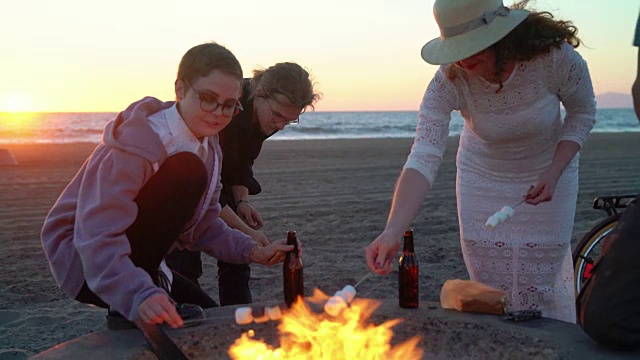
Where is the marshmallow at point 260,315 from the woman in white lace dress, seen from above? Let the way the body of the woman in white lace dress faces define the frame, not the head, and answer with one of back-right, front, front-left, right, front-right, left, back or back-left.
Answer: front-right

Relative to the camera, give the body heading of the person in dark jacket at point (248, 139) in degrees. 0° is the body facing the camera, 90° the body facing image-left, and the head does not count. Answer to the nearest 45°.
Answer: approximately 315°

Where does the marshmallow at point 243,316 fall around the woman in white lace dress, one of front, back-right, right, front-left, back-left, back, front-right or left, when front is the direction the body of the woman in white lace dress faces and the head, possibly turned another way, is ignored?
front-right

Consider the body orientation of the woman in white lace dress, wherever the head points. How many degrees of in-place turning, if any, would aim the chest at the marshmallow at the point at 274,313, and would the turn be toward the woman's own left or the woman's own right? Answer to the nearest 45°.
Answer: approximately 45° to the woman's own right

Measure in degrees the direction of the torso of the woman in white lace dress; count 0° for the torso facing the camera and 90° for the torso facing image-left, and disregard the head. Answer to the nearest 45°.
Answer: approximately 0°

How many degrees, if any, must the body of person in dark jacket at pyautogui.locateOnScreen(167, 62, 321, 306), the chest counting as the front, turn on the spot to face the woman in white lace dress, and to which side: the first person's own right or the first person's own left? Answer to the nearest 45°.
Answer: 0° — they already face them

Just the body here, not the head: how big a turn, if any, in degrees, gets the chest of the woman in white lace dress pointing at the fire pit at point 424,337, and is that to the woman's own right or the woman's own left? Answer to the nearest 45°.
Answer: approximately 45° to the woman's own right

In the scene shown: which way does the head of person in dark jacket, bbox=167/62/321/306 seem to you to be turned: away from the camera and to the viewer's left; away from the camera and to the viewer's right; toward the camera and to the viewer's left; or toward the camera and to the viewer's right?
toward the camera and to the viewer's right

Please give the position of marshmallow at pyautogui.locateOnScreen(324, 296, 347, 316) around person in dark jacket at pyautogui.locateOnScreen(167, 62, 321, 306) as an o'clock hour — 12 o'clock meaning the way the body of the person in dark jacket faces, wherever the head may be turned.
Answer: The marshmallow is roughly at 1 o'clock from the person in dark jacket.
